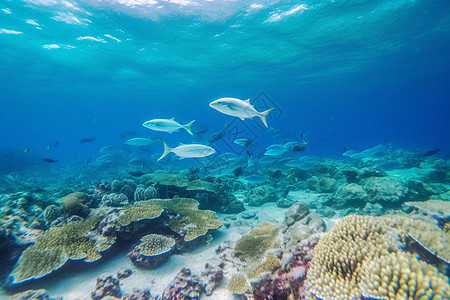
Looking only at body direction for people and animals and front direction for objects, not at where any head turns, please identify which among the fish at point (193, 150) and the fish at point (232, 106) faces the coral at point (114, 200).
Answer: the fish at point (232, 106)

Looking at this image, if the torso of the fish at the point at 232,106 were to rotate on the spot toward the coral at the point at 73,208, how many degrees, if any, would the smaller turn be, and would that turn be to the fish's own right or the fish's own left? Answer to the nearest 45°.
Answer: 0° — it already faces it

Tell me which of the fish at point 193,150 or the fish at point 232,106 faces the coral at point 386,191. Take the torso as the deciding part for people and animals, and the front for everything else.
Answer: the fish at point 193,150

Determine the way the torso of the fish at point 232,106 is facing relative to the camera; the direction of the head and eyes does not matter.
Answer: to the viewer's left

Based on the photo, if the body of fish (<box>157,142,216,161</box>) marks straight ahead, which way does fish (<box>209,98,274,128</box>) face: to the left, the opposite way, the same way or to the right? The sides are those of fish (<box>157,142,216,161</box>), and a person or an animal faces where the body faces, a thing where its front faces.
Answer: the opposite way

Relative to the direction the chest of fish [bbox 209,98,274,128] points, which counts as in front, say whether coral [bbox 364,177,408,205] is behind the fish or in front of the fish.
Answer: behind

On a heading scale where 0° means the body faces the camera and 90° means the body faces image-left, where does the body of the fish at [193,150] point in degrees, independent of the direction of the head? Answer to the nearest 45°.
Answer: approximately 270°
